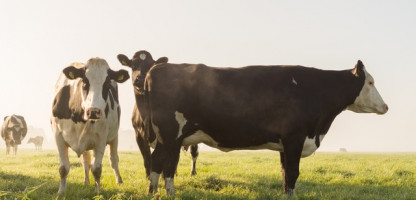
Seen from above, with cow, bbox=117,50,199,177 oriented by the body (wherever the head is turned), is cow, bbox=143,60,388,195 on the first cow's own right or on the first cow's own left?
on the first cow's own left

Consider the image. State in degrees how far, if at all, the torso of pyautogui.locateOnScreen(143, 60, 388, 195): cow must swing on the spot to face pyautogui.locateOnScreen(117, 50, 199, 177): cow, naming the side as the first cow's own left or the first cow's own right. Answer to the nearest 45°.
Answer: approximately 135° to the first cow's own left

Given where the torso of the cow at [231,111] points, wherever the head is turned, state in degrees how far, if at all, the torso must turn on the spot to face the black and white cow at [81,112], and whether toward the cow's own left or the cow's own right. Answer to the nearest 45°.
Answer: approximately 180°

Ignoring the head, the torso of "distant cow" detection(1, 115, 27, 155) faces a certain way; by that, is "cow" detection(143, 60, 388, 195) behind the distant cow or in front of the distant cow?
in front

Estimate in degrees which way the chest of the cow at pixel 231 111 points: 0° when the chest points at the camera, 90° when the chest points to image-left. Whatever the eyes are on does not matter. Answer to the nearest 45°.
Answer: approximately 270°

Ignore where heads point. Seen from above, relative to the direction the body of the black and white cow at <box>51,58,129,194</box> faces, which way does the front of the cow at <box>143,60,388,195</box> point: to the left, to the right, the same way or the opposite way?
to the left

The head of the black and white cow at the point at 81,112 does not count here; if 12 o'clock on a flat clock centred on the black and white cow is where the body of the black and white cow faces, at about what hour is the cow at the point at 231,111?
The cow is roughly at 10 o'clock from the black and white cow.

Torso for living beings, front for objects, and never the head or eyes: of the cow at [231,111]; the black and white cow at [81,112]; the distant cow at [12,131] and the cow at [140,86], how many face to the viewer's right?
1

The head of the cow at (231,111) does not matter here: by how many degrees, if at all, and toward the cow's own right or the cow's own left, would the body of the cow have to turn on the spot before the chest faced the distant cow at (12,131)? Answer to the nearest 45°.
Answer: approximately 135° to the cow's own left

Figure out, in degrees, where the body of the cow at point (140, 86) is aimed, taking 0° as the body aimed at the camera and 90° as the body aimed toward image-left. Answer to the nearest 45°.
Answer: approximately 45°
